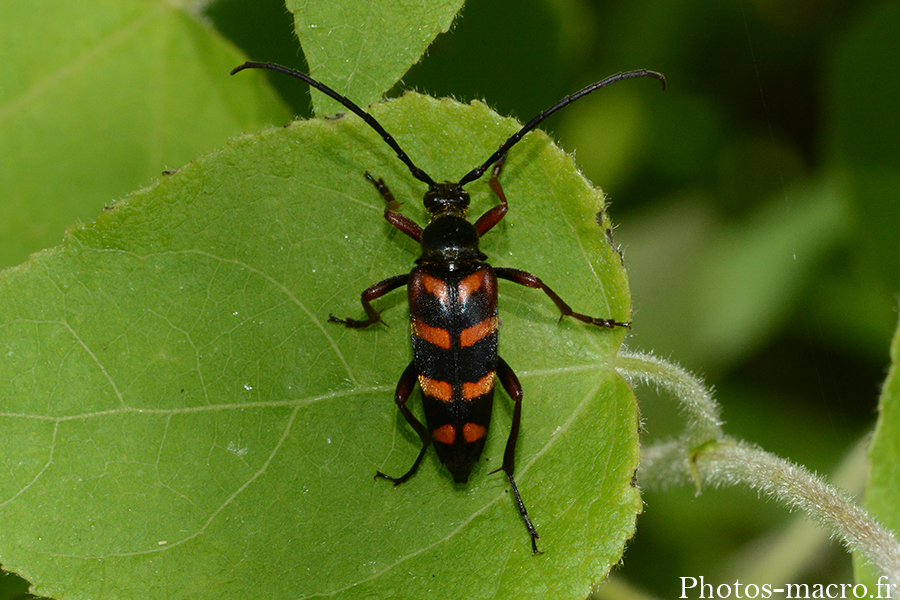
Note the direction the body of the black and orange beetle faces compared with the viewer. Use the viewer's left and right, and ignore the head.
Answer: facing away from the viewer

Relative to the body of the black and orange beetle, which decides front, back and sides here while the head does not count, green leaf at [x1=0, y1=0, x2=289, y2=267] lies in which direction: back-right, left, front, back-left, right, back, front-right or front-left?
front-left

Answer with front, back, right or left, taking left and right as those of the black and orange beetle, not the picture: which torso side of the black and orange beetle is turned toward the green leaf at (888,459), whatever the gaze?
right
